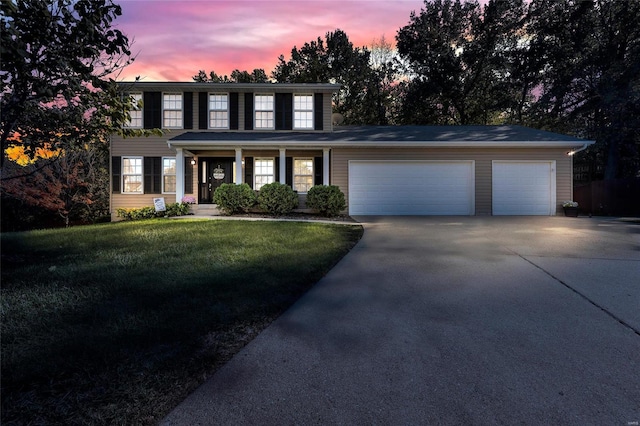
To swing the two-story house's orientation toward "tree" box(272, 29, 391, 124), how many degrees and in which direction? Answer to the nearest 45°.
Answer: approximately 180°

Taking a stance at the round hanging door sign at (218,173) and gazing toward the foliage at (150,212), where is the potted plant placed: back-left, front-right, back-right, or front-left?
back-left

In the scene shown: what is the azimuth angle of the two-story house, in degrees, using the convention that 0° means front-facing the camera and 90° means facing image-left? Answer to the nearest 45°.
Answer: approximately 0°

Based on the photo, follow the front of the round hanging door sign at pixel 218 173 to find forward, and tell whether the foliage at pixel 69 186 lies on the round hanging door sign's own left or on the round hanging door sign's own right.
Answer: on the round hanging door sign's own right

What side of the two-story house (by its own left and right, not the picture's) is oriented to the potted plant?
left

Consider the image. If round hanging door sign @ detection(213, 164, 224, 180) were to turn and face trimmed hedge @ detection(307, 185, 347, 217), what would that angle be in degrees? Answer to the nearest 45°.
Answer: approximately 45° to its left

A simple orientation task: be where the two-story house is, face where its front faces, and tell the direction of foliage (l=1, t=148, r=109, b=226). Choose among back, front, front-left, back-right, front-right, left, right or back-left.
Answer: right

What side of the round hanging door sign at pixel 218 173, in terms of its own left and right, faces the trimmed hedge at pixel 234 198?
front
